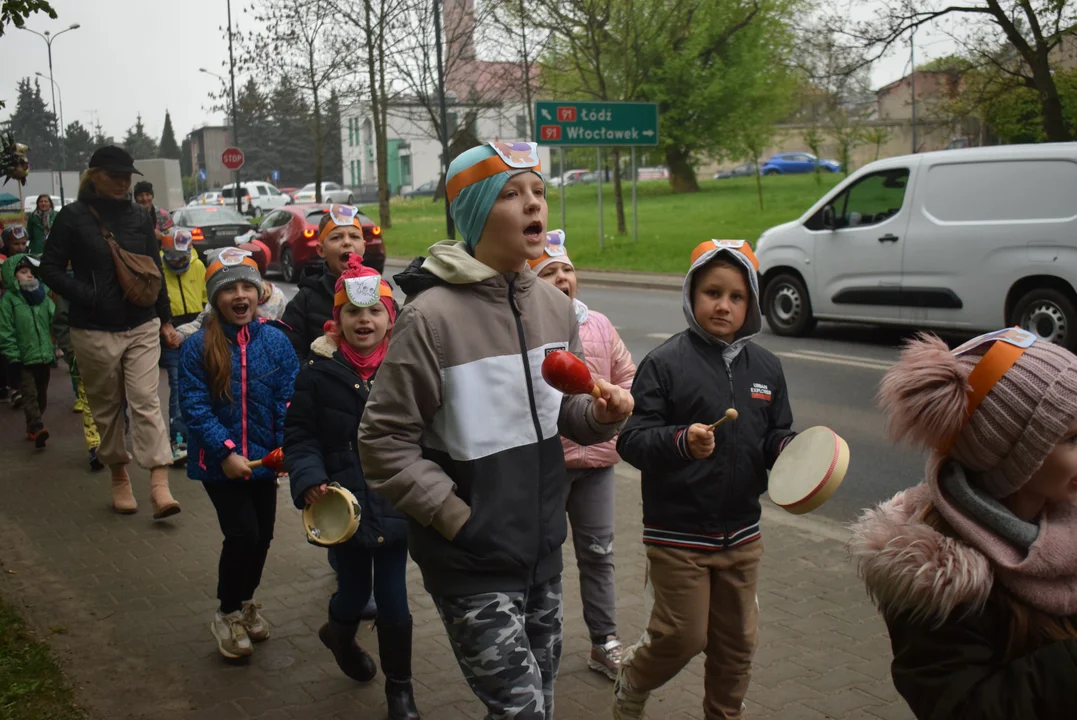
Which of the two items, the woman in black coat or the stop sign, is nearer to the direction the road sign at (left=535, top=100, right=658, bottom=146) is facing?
the woman in black coat

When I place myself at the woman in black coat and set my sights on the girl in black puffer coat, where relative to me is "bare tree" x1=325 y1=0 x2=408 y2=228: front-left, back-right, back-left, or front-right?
back-left

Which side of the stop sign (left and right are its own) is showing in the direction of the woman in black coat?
front

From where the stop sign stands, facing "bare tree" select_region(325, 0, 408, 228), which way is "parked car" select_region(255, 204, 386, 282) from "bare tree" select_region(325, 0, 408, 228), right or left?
right

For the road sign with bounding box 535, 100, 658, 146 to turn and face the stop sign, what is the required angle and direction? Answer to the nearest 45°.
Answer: approximately 135° to its right

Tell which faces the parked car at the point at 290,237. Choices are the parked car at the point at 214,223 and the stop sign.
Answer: the stop sign

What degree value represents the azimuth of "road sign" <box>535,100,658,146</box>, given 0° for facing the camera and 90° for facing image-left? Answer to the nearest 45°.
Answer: approximately 0°

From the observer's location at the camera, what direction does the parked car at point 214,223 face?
facing away from the viewer and to the left of the viewer

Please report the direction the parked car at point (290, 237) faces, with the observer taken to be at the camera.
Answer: facing away from the viewer and to the left of the viewer

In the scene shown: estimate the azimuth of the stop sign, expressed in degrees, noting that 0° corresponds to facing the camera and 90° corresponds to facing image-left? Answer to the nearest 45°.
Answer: approximately 0°

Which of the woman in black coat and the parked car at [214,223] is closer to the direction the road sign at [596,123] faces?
the woman in black coat

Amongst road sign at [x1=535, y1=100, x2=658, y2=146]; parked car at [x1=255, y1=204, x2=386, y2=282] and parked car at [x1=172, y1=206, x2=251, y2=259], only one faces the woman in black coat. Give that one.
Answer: the road sign
